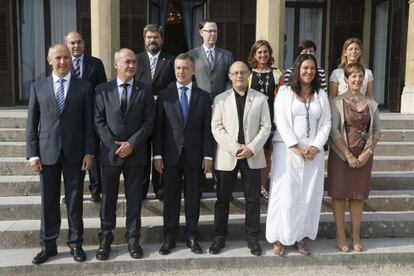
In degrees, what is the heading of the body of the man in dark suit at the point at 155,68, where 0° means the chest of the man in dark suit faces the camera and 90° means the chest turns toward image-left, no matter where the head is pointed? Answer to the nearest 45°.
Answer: approximately 0°

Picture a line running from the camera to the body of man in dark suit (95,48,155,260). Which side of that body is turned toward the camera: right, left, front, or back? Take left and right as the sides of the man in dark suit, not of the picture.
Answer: front

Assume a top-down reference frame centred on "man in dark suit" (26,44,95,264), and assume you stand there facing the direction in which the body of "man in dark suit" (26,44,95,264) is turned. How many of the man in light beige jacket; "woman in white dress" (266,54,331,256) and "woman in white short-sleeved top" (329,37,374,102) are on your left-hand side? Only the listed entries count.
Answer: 3

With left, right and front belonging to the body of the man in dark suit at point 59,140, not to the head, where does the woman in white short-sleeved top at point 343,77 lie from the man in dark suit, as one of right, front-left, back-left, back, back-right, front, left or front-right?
left

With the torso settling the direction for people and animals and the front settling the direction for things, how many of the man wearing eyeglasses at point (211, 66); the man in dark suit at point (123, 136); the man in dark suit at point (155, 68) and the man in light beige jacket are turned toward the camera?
4

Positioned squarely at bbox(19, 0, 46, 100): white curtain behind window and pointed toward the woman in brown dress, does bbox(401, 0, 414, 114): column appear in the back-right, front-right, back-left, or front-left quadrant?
front-left

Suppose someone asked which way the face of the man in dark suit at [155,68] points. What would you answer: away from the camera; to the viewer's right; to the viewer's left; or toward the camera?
toward the camera

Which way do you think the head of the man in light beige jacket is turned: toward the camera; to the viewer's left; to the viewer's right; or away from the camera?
toward the camera

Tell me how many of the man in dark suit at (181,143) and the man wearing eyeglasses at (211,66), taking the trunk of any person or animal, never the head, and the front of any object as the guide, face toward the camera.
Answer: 2

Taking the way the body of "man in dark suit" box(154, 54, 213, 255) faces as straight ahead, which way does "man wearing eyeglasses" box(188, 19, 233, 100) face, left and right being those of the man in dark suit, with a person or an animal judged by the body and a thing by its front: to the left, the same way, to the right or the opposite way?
the same way

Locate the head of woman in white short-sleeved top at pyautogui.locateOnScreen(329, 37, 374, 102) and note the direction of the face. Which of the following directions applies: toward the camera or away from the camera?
toward the camera

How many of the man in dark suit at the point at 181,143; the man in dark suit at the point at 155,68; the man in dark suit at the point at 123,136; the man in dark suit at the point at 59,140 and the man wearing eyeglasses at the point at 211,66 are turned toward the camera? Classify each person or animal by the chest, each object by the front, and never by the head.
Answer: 5

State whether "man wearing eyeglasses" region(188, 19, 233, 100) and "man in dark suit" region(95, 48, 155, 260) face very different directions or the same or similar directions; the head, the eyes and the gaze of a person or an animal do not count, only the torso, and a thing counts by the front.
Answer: same or similar directions

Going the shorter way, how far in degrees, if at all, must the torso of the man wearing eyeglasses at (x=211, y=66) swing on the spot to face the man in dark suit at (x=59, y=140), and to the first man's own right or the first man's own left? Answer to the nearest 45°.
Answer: approximately 45° to the first man's own right

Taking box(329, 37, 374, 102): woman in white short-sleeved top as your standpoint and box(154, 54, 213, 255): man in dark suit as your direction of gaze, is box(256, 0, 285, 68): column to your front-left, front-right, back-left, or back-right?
back-right

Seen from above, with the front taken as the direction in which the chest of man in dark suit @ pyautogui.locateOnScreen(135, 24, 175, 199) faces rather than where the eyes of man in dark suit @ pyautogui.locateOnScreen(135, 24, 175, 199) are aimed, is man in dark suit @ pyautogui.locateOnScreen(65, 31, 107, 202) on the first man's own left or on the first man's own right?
on the first man's own right

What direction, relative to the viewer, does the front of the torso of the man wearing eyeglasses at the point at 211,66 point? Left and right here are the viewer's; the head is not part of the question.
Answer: facing the viewer
